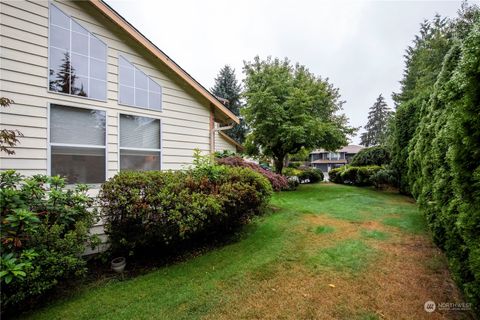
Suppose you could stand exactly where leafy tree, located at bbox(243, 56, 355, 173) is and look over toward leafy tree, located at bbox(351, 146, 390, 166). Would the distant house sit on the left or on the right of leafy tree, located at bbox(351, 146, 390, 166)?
left

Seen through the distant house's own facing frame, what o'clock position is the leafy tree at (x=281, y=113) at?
The leafy tree is roughly at 12 o'clock from the distant house.

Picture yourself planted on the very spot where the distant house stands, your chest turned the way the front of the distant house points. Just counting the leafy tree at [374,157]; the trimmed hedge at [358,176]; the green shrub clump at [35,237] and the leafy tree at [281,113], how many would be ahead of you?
4

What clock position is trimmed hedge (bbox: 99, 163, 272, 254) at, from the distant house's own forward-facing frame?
The trimmed hedge is roughly at 12 o'clock from the distant house.

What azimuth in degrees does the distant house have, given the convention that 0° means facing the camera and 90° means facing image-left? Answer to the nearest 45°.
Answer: approximately 0°

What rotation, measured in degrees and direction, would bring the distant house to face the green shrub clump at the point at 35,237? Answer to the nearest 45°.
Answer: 0° — it already faces it

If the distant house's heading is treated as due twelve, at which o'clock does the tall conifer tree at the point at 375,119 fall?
The tall conifer tree is roughly at 8 o'clock from the distant house.

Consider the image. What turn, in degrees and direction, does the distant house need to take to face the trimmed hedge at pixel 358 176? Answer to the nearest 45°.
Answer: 0° — it already faces it

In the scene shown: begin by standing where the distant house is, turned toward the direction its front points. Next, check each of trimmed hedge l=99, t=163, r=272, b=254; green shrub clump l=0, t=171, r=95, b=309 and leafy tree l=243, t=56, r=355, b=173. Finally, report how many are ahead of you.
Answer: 3
